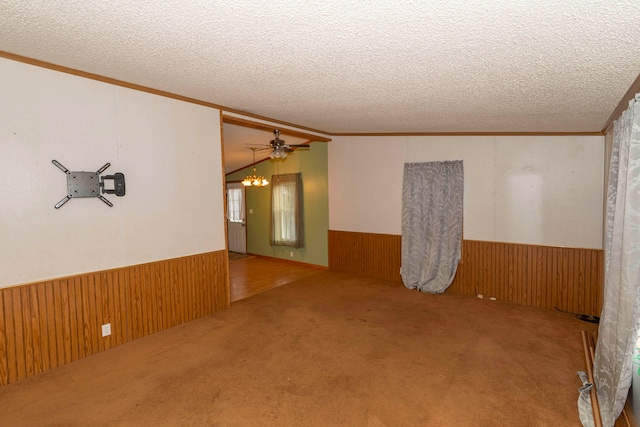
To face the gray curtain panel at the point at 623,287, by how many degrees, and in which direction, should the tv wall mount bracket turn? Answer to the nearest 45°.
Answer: approximately 45° to its left

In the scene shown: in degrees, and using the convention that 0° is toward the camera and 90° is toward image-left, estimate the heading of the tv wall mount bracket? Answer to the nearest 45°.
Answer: approximately 0°

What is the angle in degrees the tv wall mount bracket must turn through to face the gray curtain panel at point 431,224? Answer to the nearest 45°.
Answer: approximately 90° to its left
